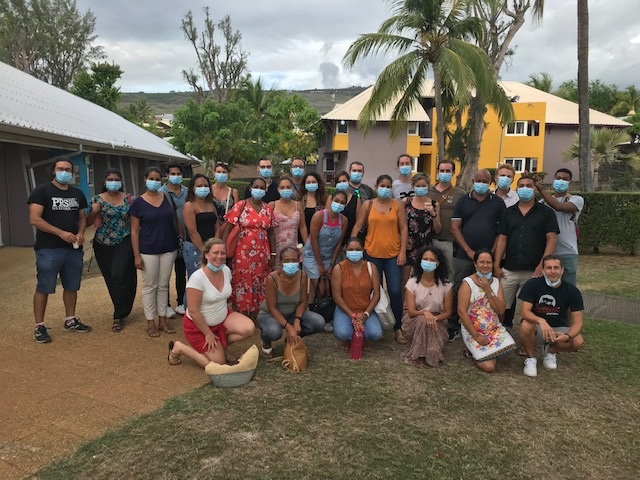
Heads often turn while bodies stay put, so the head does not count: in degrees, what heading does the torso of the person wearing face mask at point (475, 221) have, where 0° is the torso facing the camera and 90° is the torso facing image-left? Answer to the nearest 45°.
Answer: approximately 0°

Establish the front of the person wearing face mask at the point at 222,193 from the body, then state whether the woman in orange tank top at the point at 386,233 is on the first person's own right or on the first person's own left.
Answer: on the first person's own left

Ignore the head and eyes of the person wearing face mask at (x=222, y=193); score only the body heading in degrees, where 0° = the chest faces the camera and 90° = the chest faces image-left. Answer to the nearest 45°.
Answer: approximately 0°

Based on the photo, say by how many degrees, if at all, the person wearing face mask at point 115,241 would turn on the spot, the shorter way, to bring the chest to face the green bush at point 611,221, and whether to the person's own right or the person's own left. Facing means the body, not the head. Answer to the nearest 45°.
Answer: approximately 90° to the person's own left

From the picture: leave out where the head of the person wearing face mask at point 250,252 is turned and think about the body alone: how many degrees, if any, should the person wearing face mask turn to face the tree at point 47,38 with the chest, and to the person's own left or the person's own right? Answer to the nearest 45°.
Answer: approximately 180°

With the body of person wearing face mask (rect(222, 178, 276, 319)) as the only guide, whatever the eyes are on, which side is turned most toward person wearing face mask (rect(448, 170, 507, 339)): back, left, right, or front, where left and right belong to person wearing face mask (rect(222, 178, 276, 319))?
left

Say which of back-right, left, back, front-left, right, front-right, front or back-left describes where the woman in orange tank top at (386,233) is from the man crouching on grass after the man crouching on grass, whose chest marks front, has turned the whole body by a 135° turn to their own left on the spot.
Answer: back-left
